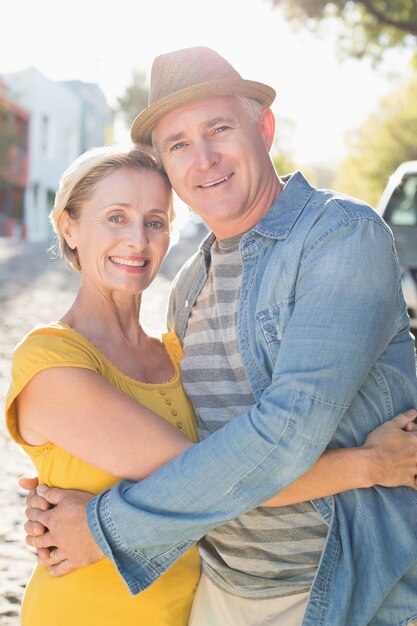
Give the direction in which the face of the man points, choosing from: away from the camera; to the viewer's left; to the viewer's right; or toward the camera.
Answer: toward the camera

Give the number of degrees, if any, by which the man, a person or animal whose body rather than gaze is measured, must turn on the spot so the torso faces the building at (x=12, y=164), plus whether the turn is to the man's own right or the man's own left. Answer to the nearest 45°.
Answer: approximately 135° to the man's own right

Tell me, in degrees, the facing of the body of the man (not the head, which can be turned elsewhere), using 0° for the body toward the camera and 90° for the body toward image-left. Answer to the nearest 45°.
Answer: approximately 45°

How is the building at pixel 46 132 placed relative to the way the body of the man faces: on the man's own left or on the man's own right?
on the man's own right

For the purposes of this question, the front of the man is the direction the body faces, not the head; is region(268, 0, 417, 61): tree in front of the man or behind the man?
behind

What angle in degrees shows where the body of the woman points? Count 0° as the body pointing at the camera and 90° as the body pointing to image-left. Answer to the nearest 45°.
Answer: approximately 315°
